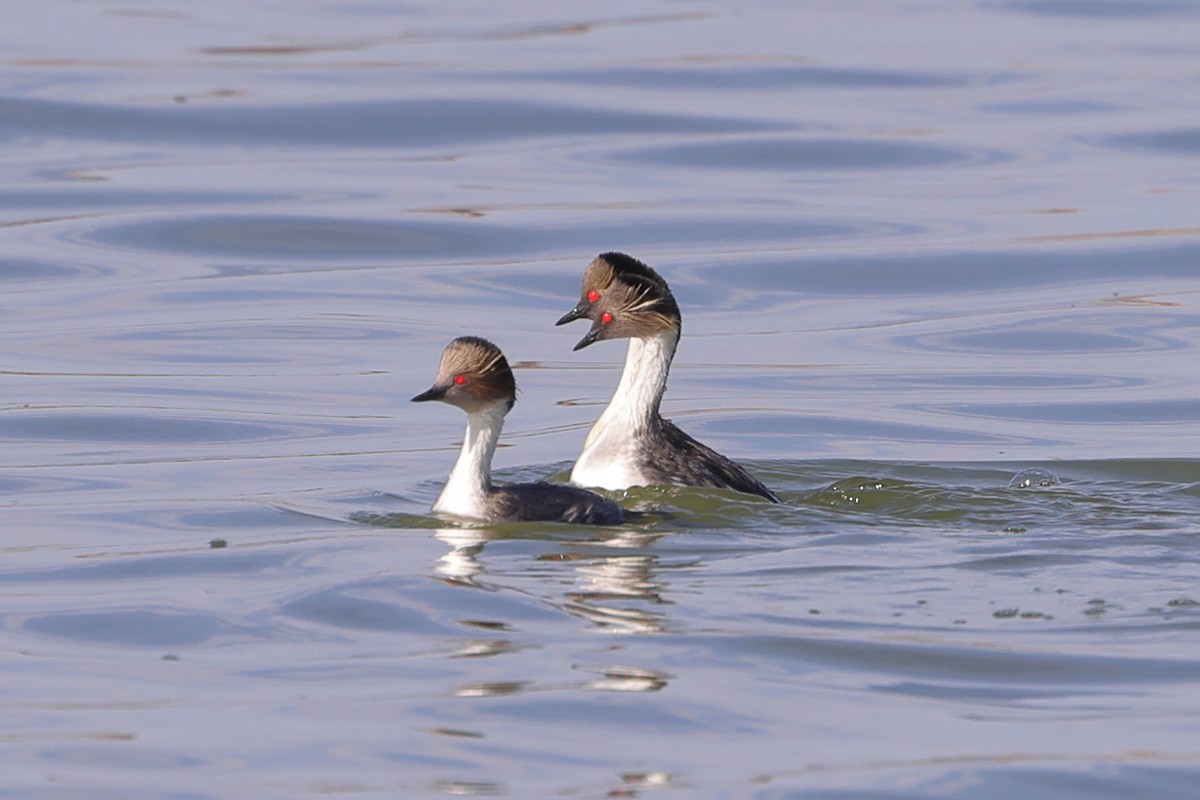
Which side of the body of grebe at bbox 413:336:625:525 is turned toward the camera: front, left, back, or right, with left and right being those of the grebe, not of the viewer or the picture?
left

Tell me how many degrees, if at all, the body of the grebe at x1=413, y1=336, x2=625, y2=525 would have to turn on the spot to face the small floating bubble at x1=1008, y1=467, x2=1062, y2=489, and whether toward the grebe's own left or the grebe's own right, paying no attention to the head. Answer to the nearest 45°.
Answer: approximately 135° to the grebe's own right

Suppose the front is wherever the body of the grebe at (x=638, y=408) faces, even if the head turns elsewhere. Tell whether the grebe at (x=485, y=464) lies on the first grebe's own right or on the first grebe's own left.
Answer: on the first grebe's own left

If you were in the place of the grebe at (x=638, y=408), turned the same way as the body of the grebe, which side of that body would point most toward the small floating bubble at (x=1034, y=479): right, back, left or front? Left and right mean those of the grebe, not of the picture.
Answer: back

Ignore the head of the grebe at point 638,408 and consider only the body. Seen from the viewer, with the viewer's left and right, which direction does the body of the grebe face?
facing to the left of the viewer

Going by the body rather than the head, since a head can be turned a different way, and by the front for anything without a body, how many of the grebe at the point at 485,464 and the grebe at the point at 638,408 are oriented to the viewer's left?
2

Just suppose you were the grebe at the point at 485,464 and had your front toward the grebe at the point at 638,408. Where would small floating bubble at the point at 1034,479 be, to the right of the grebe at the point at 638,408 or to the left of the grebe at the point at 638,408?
right

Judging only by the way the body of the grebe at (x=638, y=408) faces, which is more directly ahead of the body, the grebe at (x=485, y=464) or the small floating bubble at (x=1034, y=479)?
the grebe
